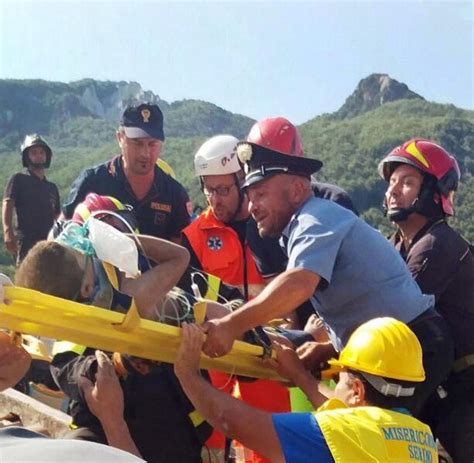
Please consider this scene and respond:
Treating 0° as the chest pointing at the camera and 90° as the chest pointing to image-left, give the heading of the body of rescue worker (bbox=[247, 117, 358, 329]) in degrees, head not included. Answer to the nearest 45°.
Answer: approximately 45°

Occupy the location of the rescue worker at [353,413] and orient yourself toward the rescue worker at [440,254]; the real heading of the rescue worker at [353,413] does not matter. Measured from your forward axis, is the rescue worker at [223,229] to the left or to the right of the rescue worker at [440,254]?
left

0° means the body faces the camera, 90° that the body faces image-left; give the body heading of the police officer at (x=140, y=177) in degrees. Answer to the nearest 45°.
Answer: approximately 0°

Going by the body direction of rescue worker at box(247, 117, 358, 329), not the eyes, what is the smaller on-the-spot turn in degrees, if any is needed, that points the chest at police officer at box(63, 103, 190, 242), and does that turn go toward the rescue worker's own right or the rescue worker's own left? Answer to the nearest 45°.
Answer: approximately 90° to the rescue worker's own right

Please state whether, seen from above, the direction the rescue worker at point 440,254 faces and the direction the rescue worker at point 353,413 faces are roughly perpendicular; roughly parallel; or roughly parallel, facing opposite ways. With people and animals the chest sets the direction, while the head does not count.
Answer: roughly perpendicular

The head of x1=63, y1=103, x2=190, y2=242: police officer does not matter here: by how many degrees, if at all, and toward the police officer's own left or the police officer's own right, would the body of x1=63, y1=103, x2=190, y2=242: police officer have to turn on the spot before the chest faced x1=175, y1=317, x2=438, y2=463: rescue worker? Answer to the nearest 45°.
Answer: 0° — they already face them

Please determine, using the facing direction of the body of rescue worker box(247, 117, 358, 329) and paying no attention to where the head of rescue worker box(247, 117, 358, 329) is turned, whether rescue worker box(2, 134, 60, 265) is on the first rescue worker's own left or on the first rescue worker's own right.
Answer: on the first rescue worker's own right

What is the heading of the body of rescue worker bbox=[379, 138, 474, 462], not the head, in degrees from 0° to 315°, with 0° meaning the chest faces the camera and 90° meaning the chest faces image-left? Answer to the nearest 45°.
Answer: approximately 45°

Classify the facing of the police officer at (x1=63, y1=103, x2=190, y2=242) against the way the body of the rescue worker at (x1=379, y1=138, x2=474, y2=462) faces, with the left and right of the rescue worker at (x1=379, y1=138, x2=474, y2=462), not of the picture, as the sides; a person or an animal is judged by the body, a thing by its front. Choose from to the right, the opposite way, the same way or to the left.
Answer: to the left

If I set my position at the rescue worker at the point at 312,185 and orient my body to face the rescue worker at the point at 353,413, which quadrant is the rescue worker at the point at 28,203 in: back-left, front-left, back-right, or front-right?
back-right

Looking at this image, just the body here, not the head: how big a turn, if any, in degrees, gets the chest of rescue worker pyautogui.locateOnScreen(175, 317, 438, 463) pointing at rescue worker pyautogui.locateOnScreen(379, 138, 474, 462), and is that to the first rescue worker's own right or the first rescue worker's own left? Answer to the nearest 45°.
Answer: approximately 45° to the first rescue worker's own right

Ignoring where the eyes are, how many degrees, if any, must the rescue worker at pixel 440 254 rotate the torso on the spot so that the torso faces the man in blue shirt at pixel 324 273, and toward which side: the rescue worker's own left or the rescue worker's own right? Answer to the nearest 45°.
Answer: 0° — they already face them

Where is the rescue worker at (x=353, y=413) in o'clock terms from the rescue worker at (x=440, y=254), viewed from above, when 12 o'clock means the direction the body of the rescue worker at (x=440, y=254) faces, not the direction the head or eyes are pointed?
the rescue worker at (x=353, y=413) is roughly at 11 o'clock from the rescue worker at (x=440, y=254).

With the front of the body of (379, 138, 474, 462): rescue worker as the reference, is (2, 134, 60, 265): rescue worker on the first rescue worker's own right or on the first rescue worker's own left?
on the first rescue worker's own right

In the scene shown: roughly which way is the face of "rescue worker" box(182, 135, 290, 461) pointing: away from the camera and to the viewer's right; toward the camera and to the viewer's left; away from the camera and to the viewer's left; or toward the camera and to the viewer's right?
toward the camera and to the viewer's left
